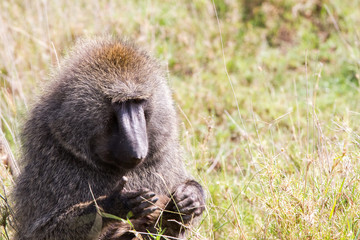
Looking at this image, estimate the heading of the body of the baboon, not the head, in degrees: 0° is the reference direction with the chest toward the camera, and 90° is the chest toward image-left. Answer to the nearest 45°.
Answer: approximately 315°
